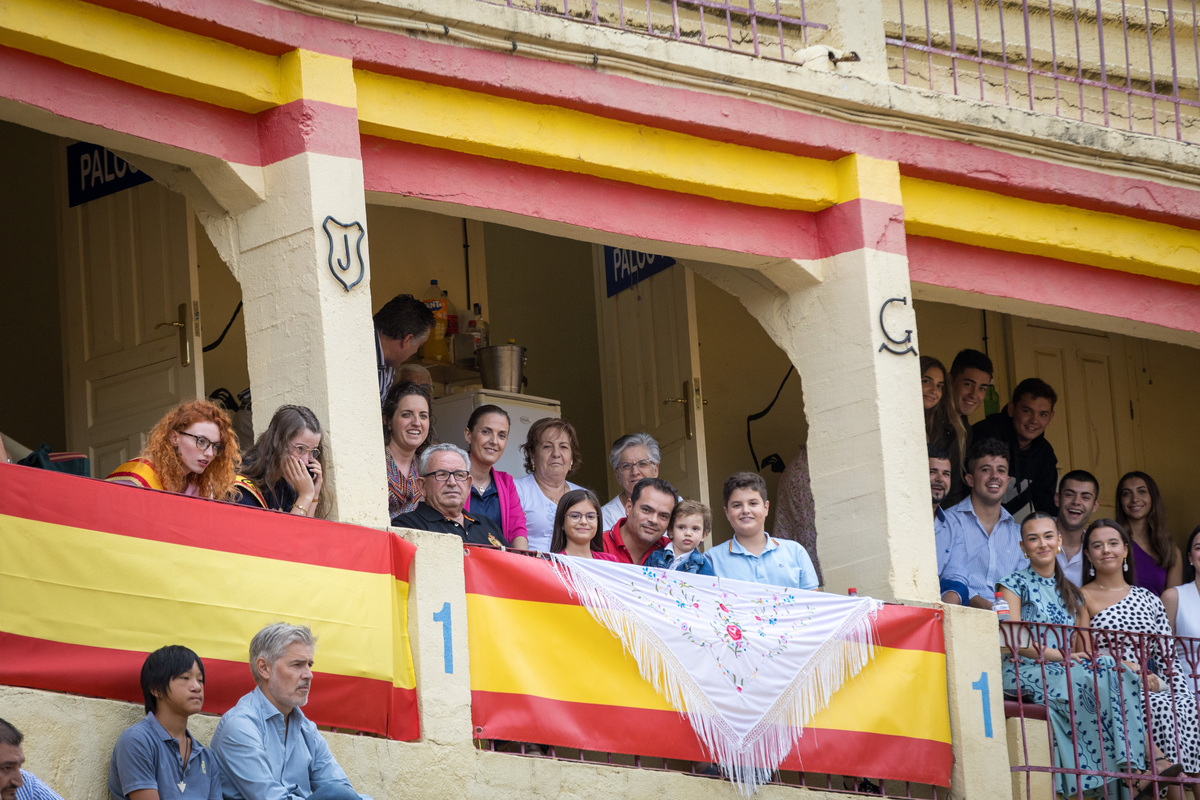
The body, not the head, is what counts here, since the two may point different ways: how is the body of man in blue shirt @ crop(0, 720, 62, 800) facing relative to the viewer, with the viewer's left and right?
facing the viewer and to the right of the viewer

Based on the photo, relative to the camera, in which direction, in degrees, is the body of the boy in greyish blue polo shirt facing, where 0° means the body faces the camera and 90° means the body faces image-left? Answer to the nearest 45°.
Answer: approximately 315°

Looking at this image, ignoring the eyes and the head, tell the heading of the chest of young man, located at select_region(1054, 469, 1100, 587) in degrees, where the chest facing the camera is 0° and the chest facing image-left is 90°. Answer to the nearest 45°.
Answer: approximately 0°

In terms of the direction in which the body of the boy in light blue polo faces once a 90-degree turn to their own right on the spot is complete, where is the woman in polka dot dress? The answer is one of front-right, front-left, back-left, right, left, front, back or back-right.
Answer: back-right

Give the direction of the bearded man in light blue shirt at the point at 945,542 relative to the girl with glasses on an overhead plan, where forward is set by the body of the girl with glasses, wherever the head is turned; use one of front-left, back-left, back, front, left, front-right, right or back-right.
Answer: back-left

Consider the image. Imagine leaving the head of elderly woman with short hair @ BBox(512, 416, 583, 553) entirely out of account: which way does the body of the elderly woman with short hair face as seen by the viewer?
toward the camera

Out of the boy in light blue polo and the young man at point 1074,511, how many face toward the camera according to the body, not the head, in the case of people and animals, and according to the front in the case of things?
2

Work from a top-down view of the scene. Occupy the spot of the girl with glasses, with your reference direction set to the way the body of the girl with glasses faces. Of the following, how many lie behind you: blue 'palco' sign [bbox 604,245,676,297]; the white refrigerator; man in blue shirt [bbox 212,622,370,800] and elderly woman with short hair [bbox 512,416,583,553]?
3

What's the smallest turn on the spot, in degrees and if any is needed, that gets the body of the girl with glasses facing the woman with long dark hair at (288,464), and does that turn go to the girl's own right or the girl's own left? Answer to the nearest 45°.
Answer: approximately 45° to the girl's own right
